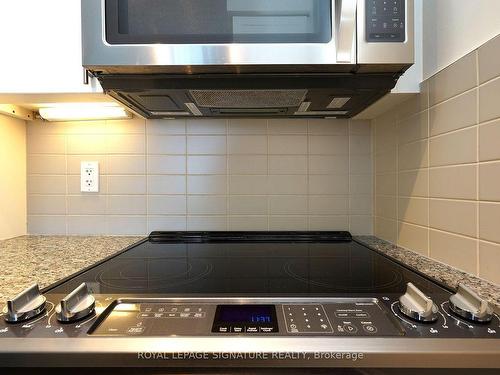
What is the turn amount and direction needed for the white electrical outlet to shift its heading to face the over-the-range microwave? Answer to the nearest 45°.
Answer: approximately 45° to its left

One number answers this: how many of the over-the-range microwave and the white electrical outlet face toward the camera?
2

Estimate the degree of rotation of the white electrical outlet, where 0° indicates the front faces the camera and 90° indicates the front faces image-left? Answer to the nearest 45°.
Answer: approximately 0°

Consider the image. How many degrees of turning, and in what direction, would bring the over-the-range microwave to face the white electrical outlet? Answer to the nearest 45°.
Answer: approximately 135° to its right
